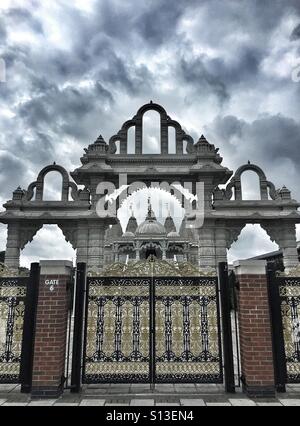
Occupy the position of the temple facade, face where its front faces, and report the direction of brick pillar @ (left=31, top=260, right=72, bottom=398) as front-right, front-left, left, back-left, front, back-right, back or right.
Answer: front

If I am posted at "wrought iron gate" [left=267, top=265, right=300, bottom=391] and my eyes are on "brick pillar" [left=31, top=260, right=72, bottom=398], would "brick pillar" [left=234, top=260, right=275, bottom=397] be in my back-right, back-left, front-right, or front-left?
front-left

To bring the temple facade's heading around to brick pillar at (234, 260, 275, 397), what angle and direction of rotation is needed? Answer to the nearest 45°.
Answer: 0° — it already faces it

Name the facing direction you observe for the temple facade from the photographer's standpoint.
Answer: facing the viewer

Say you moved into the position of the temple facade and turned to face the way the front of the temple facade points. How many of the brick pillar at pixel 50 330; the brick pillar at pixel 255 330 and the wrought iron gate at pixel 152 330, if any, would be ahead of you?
3

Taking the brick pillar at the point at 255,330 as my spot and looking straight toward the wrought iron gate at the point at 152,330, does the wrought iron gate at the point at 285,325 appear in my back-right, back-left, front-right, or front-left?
back-right

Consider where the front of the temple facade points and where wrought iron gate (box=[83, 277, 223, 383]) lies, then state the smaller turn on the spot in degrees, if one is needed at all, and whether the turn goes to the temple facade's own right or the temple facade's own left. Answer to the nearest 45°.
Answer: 0° — it already faces it

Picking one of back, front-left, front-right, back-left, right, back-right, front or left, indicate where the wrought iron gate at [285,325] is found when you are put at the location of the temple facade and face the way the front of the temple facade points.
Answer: front

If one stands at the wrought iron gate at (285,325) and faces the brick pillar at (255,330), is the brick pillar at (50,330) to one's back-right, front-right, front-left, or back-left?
front-right

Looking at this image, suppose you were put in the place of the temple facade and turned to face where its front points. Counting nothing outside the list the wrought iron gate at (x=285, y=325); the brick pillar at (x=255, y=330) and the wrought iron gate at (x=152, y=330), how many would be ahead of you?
3

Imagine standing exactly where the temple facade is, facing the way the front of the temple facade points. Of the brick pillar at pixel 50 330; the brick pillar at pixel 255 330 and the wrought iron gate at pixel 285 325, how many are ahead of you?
3
